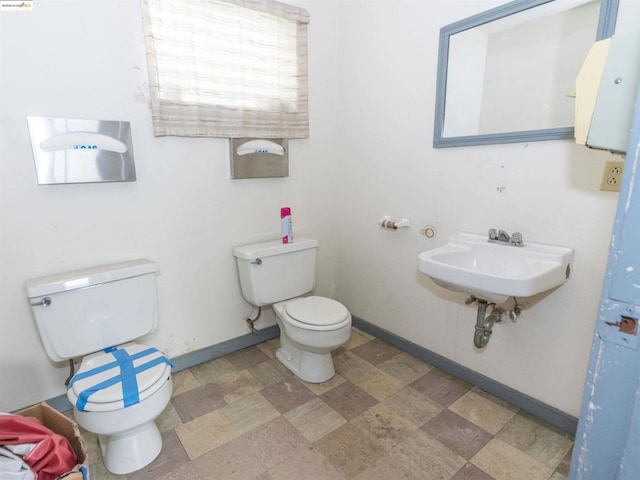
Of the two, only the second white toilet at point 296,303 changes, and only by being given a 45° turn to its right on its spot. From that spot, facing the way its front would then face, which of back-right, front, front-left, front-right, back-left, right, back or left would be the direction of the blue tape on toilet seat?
front-right

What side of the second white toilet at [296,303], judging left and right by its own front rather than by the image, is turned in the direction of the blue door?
front

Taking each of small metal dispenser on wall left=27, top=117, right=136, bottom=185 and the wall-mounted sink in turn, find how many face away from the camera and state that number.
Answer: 0

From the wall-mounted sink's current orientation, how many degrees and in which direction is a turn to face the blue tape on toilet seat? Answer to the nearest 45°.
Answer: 0° — it already faces it

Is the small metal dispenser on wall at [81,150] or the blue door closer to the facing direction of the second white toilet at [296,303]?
the blue door

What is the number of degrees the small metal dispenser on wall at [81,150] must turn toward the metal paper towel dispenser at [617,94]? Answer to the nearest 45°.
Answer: approximately 45° to its left

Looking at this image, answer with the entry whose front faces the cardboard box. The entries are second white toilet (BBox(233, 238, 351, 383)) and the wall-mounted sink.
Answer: the wall-mounted sink

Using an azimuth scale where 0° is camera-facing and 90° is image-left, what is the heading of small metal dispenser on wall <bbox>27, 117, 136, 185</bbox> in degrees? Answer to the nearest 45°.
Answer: approximately 0°

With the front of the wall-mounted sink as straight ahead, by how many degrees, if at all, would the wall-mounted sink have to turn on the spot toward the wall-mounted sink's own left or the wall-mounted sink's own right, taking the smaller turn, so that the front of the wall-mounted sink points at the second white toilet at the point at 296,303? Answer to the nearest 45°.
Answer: approximately 45° to the wall-mounted sink's own right
